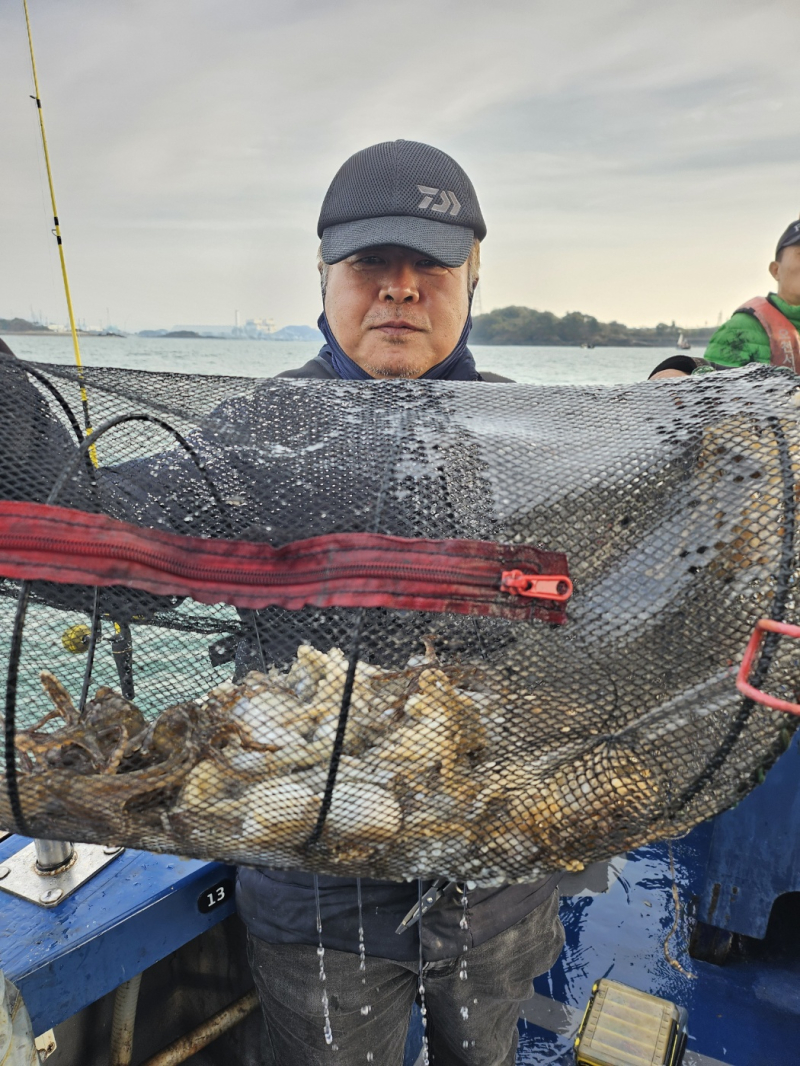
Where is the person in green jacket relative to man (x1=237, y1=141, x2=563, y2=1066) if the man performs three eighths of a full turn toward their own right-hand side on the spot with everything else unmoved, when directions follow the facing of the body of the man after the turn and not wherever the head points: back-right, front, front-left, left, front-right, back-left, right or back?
right

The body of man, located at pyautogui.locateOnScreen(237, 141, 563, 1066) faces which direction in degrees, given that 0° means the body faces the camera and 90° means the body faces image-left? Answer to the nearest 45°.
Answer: approximately 0°
